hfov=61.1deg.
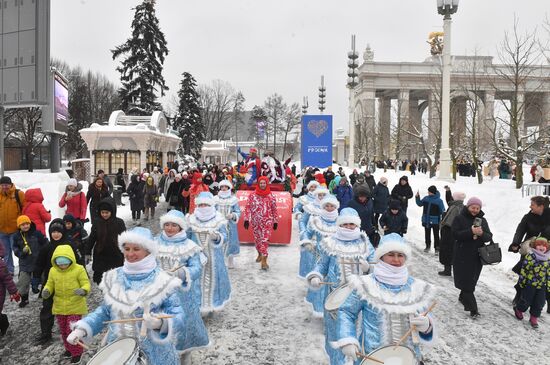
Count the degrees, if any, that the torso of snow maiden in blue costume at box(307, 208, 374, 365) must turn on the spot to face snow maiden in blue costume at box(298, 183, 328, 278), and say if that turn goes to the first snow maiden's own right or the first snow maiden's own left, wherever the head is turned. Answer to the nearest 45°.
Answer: approximately 180°

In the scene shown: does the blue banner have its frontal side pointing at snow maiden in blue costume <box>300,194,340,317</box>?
yes

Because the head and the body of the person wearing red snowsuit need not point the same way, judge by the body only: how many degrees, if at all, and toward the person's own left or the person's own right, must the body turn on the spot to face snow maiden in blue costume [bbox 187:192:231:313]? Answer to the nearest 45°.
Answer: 0° — they already face them

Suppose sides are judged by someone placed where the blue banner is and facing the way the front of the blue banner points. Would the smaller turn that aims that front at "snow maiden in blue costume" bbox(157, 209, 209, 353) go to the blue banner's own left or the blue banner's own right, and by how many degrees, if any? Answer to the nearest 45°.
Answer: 0° — it already faces them

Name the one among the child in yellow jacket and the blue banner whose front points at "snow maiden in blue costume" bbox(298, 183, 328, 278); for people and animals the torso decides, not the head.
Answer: the blue banner

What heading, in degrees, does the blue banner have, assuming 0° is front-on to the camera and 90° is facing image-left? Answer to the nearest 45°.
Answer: approximately 0°

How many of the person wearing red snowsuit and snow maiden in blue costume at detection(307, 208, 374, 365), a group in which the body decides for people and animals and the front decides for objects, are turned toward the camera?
2

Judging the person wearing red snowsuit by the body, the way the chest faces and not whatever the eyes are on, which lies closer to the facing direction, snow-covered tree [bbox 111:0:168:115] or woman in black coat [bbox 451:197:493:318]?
the woman in black coat

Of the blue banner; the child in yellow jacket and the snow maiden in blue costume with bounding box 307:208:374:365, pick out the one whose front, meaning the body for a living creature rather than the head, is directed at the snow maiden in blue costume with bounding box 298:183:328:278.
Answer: the blue banner

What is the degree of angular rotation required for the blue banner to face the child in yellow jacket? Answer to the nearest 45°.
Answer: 0° — it already faces them

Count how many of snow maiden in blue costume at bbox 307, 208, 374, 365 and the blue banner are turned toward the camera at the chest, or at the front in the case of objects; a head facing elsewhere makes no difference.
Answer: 2

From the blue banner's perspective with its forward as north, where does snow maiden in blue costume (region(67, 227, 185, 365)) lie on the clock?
The snow maiden in blue costume is roughly at 12 o'clock from the blue banner.

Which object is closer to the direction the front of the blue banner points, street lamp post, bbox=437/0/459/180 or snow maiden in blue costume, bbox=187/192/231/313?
the snow maiden in blue costume
